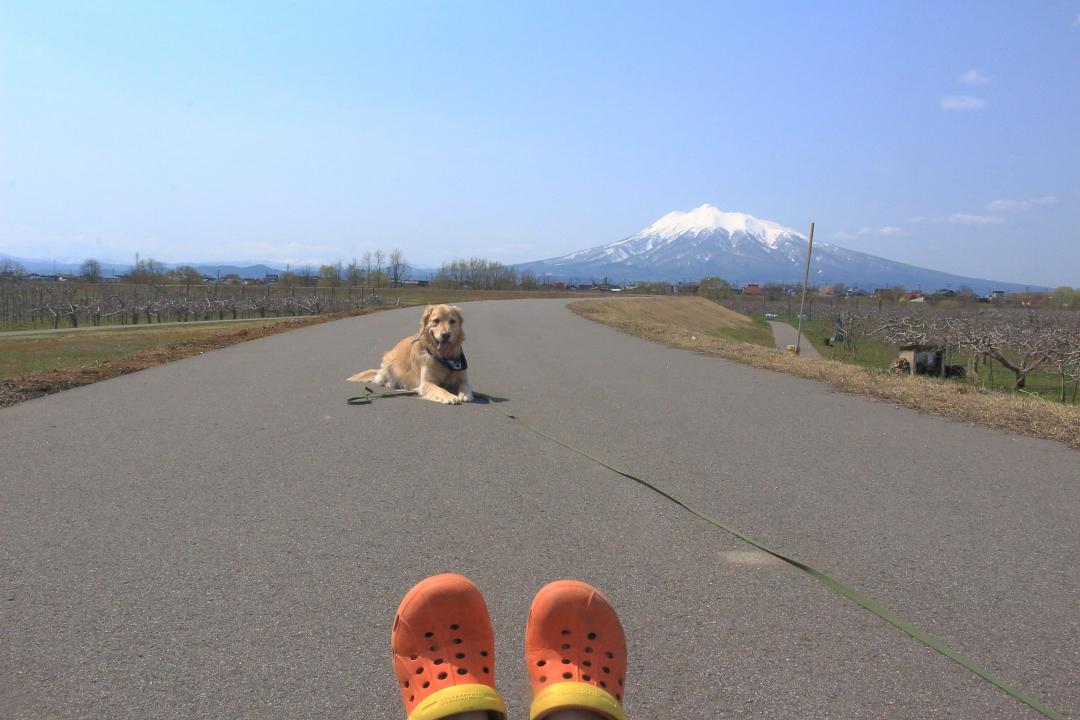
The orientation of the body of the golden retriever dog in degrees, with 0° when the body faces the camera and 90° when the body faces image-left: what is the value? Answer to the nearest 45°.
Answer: approximately 315°

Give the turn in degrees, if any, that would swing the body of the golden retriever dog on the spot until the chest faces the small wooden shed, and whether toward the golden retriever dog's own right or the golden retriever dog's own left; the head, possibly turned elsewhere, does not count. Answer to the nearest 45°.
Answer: approximately 90° to the golden retriever dog's own left

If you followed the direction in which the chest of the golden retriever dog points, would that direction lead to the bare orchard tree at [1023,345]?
no
